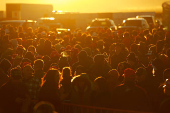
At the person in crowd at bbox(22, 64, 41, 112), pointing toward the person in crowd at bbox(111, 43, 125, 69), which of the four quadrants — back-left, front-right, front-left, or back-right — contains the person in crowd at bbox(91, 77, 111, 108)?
front-right

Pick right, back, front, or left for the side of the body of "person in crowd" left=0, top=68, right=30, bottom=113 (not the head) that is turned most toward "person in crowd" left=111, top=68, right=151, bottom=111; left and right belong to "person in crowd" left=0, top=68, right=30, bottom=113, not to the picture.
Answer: right

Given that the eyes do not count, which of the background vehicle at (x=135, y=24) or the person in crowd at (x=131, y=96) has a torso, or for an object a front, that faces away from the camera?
the person in crowd

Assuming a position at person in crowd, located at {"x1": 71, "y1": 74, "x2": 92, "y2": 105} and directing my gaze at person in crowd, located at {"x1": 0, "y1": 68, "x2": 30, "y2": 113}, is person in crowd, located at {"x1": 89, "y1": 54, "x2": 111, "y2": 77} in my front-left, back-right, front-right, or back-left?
back-right

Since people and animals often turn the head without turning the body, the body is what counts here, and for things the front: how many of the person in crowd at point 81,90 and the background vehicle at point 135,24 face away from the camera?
1

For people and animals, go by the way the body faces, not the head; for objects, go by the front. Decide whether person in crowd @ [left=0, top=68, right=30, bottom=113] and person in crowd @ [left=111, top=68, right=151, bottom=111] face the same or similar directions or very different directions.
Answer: same or similar directions

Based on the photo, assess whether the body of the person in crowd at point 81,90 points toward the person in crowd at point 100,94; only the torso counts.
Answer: no
